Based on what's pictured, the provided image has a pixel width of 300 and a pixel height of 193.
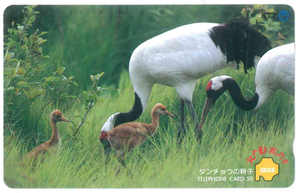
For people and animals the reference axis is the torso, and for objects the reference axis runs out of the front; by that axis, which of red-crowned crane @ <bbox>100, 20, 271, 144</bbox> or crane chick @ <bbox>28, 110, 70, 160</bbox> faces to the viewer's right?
the crane chick

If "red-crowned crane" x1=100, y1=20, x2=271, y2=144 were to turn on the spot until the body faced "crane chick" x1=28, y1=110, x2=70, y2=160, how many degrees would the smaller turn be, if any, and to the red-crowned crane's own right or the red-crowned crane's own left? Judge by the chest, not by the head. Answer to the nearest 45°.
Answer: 0° — it already faces it

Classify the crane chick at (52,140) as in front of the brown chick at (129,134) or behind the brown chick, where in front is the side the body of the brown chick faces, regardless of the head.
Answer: behind

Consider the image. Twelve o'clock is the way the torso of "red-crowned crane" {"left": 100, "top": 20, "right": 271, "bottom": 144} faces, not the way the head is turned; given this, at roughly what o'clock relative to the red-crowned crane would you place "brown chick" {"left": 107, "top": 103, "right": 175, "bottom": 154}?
The brown chick is roughly at 11 o'clock from the red-crowned crane.

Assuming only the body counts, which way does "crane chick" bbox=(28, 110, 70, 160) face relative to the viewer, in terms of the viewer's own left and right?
facing to the right of the viewer

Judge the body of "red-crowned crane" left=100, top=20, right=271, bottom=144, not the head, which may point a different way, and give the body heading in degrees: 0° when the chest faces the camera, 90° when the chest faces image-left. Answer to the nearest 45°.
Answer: approximately 90°

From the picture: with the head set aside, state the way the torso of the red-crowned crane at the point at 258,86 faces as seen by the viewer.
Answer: to the viewer's left

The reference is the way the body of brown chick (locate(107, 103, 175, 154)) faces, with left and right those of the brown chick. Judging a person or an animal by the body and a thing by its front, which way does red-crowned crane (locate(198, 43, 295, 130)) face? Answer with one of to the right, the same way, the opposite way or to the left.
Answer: the opposite way

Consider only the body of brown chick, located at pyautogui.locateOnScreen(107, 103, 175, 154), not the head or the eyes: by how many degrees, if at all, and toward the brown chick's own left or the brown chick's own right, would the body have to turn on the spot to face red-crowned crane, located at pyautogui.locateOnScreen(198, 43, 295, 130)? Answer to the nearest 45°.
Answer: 0° — it already faces it

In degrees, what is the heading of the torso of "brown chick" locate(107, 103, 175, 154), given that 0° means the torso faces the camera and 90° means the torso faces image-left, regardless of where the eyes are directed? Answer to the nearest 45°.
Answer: approximately 270°

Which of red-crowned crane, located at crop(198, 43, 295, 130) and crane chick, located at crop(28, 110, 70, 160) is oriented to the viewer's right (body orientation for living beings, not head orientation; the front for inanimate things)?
the crane chick
